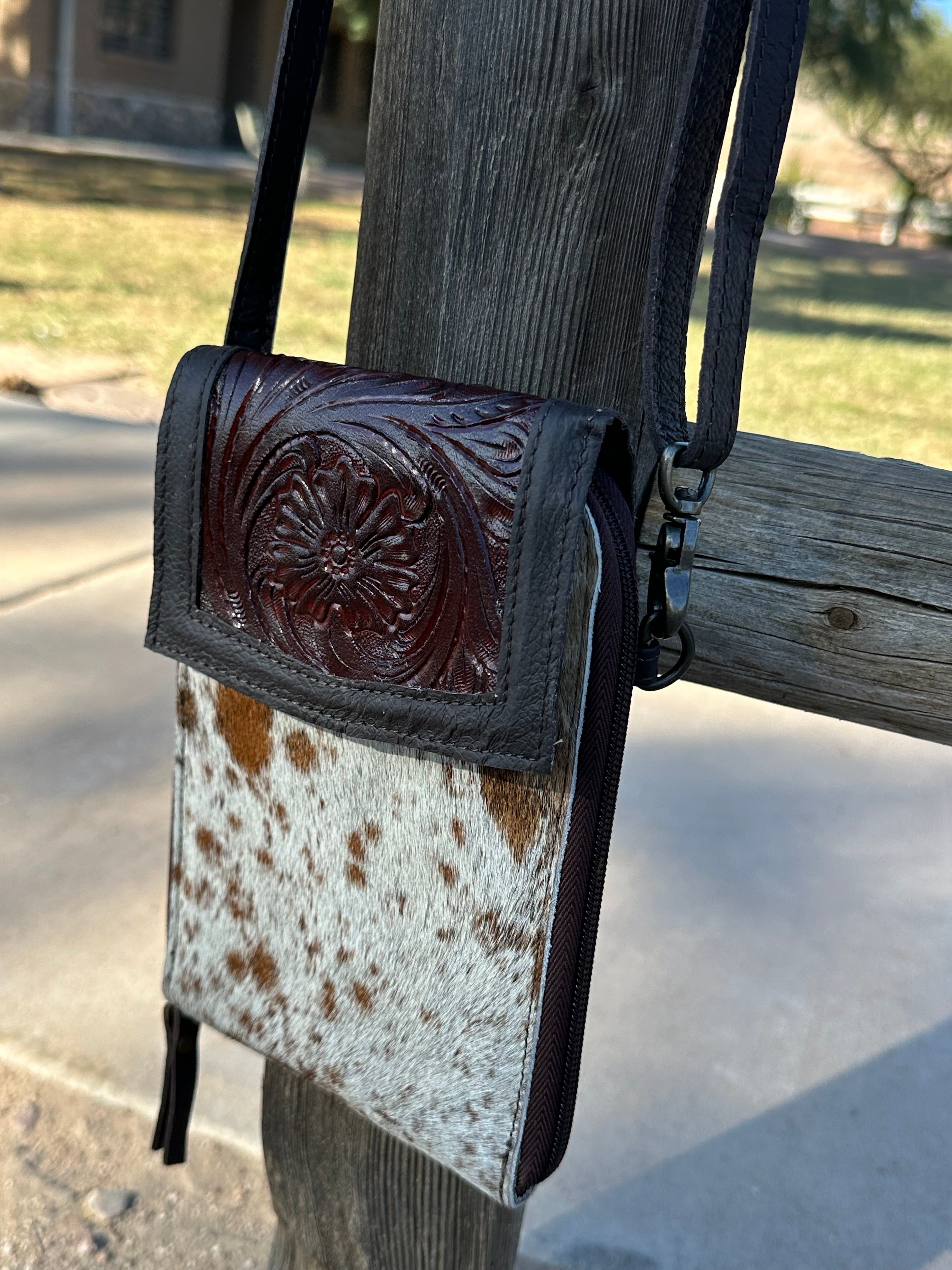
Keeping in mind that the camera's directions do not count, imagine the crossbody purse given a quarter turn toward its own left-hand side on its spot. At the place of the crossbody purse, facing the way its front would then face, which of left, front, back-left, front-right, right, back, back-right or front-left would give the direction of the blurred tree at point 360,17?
back-left

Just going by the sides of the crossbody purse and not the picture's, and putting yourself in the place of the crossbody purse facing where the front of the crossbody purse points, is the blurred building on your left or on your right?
on your right

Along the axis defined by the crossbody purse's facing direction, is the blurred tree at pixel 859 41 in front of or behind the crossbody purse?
behind

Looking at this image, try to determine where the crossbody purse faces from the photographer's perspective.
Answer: facing the viewer and to the left of the viewer

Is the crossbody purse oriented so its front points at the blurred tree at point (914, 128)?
no
